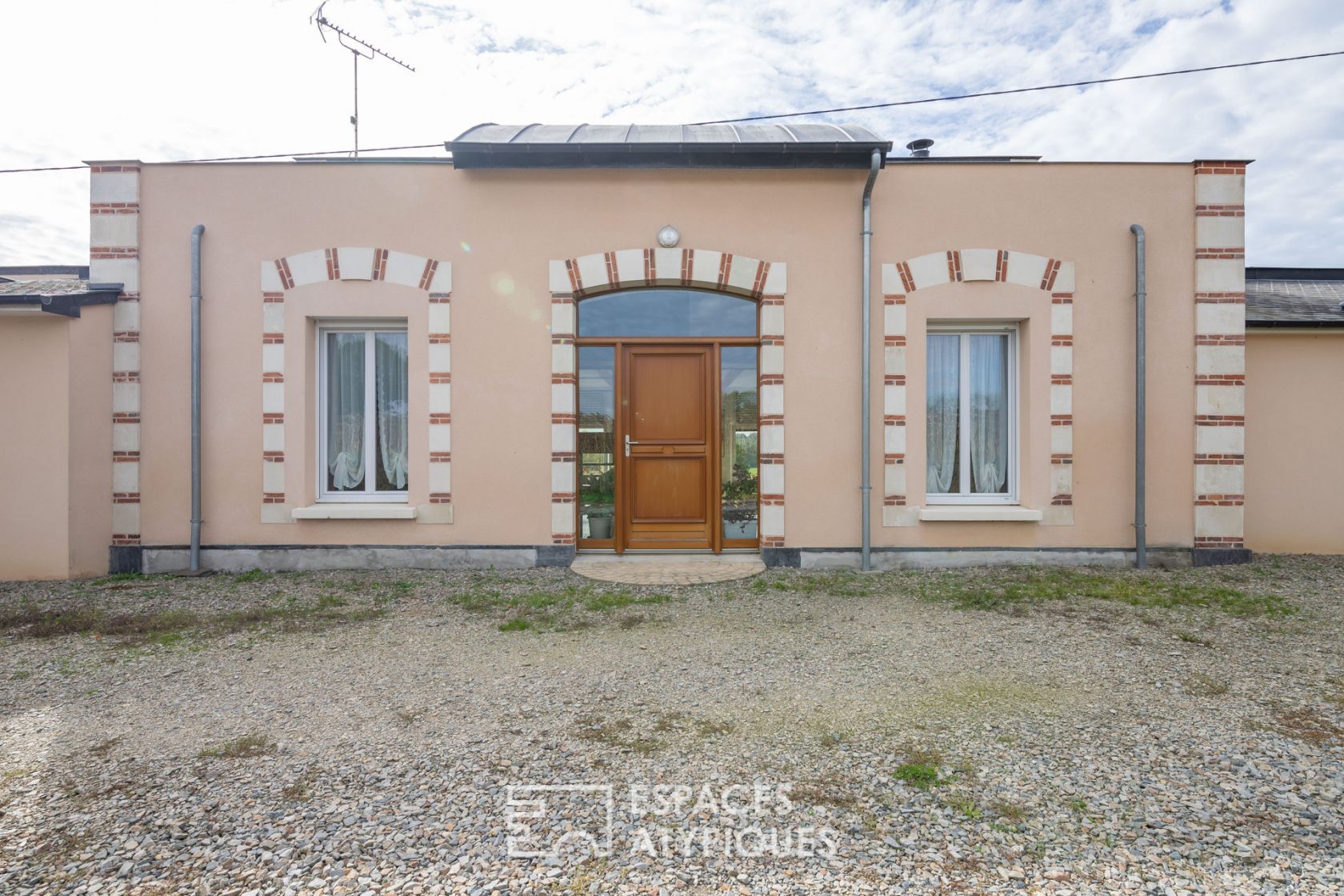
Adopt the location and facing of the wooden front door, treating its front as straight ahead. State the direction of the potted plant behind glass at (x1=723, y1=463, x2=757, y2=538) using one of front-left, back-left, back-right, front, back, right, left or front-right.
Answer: left

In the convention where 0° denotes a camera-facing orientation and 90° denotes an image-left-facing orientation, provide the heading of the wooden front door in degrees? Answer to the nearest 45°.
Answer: approximately 0°
